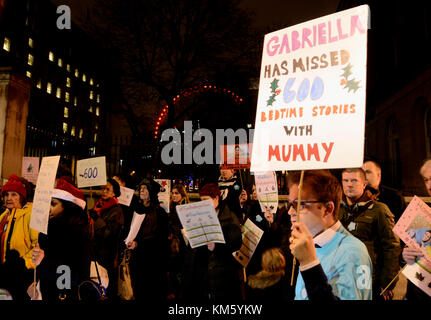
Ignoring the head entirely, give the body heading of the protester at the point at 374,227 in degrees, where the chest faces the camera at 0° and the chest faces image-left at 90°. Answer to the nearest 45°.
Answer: approximately 45°

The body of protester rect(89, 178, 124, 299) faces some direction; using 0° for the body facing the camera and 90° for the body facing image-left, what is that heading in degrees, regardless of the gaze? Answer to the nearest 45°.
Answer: approximately 45°

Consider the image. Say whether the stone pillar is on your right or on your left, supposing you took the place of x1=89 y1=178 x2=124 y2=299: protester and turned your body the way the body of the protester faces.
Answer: on your right

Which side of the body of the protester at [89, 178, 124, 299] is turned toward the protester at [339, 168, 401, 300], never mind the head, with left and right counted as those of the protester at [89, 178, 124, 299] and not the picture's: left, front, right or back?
left

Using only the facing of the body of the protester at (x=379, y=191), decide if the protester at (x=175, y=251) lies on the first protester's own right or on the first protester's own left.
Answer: on the first protester's own right

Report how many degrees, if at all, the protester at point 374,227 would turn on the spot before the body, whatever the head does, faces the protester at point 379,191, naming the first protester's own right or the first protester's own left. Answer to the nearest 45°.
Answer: approximately 135° to the first protester's own right

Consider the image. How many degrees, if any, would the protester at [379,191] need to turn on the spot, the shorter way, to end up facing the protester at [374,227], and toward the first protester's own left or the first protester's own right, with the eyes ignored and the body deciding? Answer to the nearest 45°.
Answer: approximately 45° to the first protester's own left

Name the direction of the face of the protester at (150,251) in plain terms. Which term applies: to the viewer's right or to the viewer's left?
to the viewer's left
